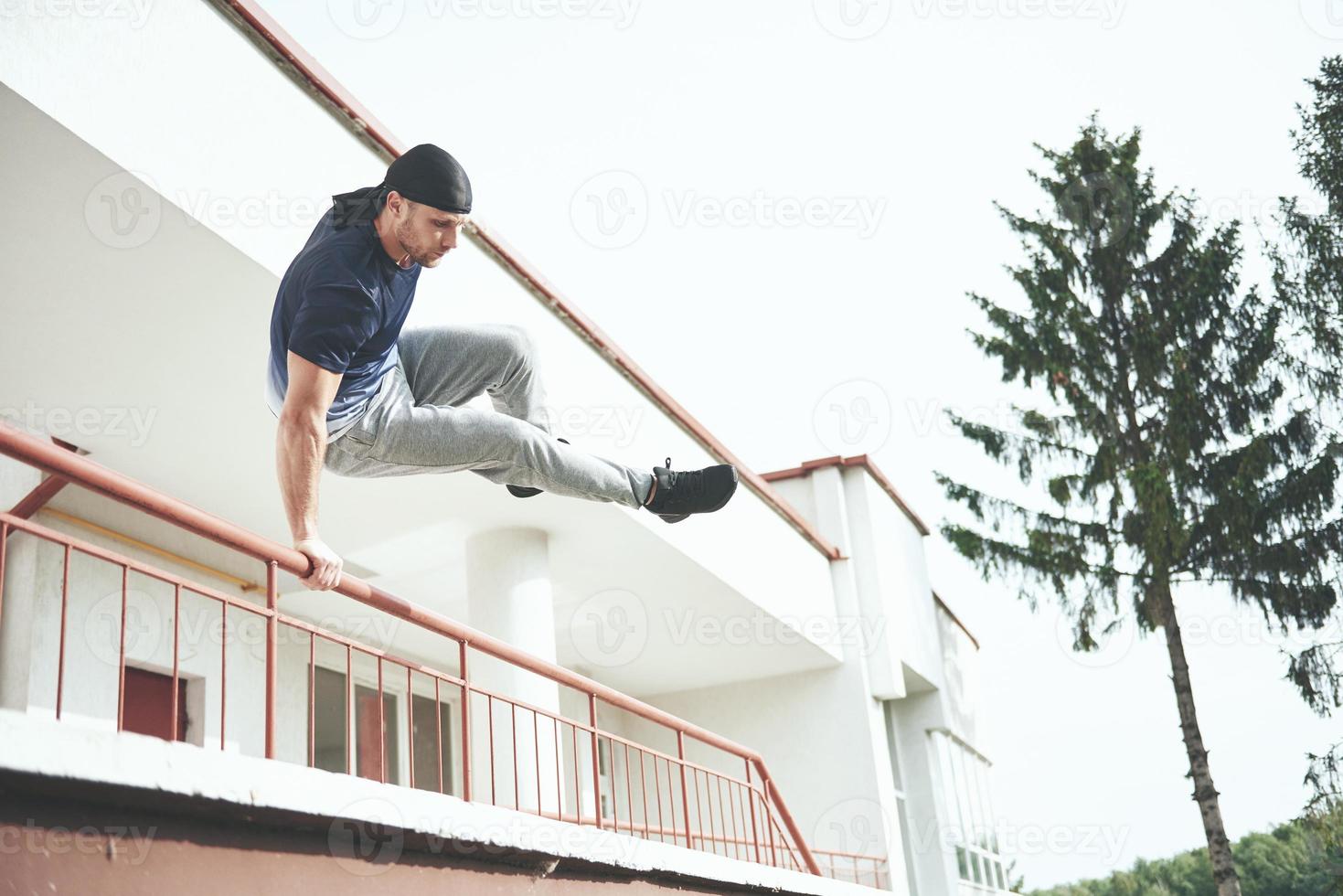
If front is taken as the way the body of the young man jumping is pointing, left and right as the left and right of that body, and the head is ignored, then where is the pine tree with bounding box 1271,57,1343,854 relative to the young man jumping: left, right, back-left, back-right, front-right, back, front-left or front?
front-left

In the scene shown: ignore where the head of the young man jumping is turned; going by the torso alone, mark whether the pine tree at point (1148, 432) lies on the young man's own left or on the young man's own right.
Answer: on the young man's own left

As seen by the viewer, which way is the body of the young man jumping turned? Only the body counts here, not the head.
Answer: to the viewer's right

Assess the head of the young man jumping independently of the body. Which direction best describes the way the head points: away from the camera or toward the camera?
toward the camera
